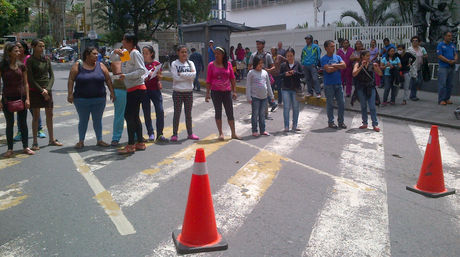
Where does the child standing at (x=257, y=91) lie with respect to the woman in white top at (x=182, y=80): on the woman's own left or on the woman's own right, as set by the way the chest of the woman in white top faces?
on the woman's own left

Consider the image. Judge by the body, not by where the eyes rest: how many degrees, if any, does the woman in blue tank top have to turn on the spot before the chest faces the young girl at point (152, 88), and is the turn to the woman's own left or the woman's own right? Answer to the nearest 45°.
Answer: approximately 135° to the woman's own left

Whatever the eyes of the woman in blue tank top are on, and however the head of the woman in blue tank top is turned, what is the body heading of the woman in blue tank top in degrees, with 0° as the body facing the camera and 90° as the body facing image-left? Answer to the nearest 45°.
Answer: approximately 0°

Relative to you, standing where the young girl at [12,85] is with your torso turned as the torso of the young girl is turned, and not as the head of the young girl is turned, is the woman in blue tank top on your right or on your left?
on your left

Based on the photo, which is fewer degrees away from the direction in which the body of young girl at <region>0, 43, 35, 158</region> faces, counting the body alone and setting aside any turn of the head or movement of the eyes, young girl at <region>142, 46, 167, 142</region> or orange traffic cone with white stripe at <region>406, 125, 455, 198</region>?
the orange traffic cone with white stripe
